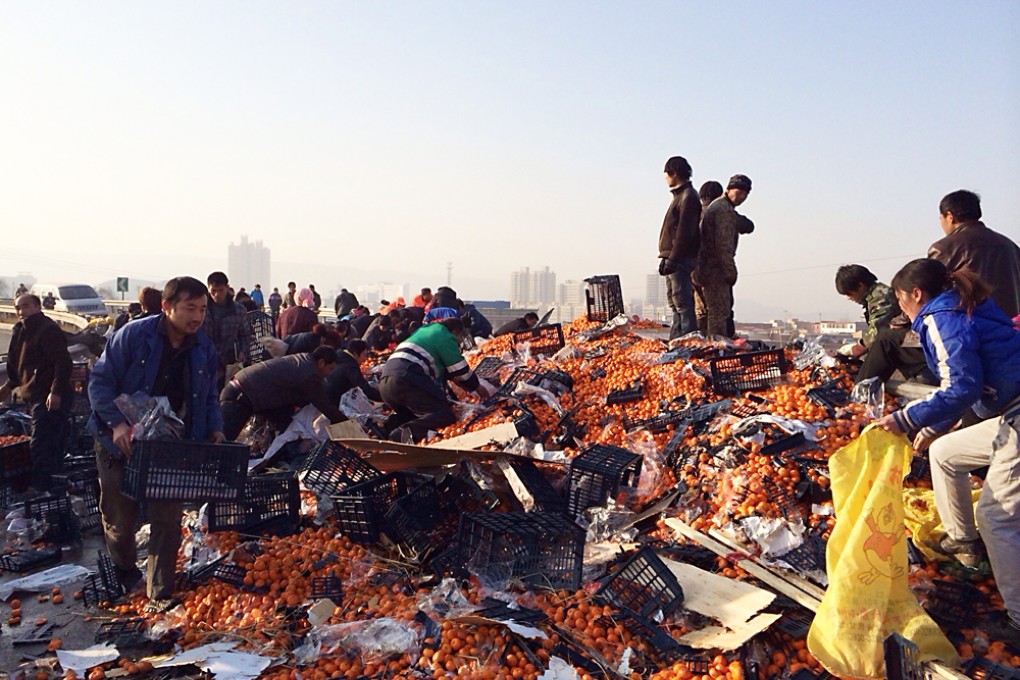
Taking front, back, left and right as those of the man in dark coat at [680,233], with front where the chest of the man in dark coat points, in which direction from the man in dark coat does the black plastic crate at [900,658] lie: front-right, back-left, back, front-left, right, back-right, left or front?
left

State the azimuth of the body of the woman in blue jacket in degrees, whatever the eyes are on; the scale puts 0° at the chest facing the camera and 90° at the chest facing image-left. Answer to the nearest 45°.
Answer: approximately 90°

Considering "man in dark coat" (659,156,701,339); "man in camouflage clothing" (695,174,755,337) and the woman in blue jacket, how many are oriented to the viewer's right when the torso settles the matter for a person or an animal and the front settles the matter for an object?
1

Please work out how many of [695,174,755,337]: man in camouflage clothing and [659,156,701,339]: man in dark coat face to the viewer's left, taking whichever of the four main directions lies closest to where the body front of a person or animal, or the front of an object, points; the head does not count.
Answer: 1

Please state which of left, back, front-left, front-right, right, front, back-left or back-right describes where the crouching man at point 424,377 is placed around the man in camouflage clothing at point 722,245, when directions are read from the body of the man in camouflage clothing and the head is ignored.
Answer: back-right

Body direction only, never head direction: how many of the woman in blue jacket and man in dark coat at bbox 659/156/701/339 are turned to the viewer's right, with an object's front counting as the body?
0

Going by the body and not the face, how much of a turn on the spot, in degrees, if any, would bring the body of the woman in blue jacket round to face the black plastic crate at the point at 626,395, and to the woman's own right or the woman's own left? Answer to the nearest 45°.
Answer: approximately 45° to the woman's own right

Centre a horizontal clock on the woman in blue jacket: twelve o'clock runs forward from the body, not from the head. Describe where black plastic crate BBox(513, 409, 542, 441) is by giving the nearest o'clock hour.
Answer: The black plastic crate is roughly at 1 o'clock from the woman in blue jacket.

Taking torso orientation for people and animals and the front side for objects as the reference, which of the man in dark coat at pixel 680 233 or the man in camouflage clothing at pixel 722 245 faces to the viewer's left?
the man in dark coat at pixel 680 233

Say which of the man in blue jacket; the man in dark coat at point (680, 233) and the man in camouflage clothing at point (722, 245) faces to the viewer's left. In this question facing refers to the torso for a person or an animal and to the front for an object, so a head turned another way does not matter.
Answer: the man in dark coat at point (680, 233)

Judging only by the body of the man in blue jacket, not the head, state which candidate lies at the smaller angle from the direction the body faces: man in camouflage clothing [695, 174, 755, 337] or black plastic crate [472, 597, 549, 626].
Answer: the black plastic crate

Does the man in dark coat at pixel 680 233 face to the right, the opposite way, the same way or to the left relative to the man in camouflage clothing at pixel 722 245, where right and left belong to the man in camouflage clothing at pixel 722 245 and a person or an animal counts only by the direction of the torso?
the opposite way

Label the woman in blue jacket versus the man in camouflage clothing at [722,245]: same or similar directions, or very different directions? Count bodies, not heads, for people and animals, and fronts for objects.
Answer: very different directions
